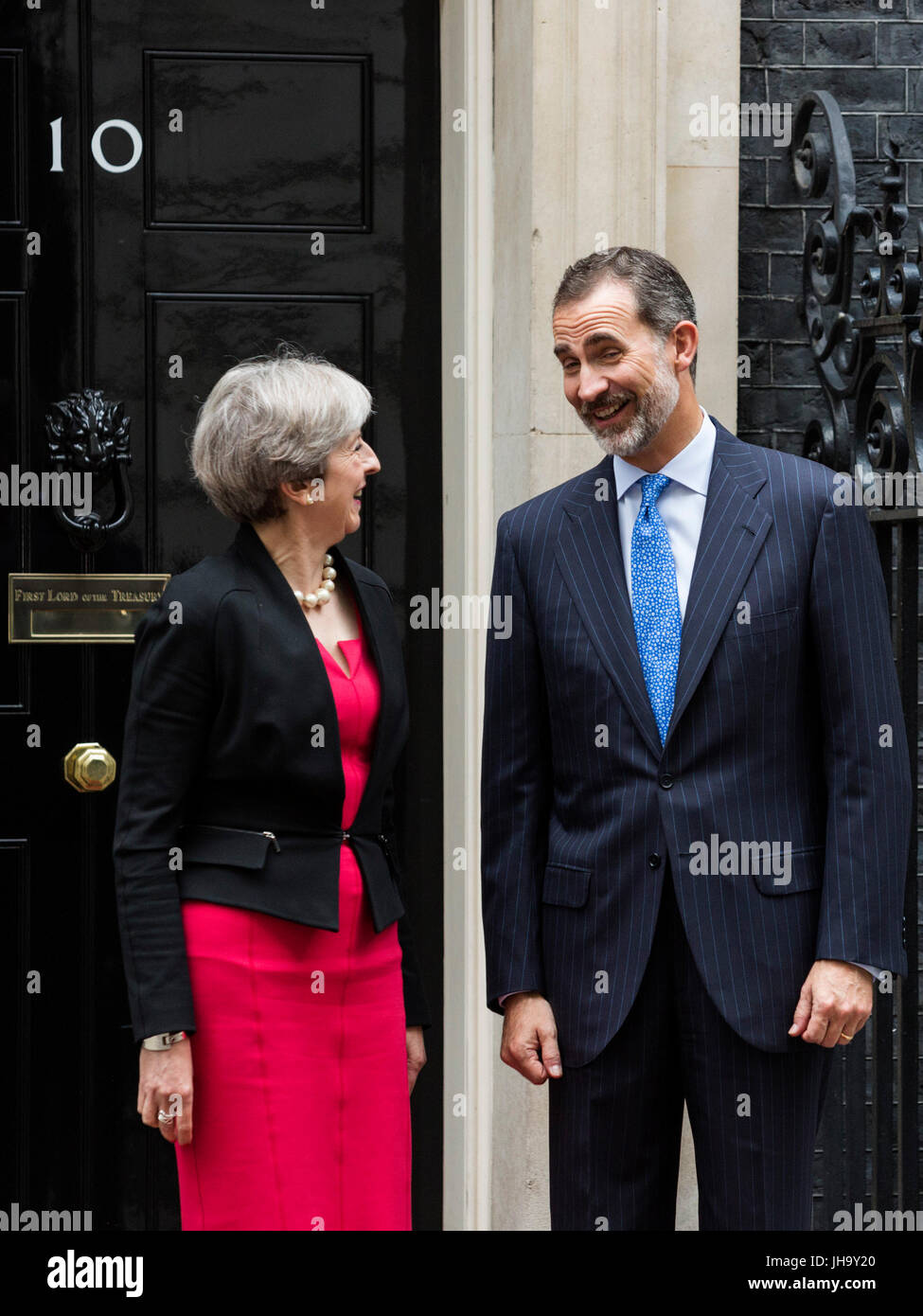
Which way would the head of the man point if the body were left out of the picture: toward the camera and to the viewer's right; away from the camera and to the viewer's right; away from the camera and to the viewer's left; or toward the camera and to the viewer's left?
toward the camera and to the viewer's left

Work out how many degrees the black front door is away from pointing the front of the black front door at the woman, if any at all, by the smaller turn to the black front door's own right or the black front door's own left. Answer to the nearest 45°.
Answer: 0° — it already faces them

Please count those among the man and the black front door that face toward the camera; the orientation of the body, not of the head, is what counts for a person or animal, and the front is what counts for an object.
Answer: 2

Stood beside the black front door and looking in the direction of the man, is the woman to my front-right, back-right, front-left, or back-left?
front-right

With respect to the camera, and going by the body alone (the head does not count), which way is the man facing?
toward the camera

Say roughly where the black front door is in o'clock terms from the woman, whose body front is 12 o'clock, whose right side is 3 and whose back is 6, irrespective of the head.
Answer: The black front door is roughly at 7 o'clock from the woman.

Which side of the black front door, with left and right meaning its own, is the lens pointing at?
front

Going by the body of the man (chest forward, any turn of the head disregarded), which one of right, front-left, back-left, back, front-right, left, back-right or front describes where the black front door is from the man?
back-right

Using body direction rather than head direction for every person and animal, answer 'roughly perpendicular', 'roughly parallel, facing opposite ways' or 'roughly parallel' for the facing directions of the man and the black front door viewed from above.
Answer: roughly parallel

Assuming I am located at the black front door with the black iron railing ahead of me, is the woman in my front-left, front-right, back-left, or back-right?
front-right

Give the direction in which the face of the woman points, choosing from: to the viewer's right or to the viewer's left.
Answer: to the viewer's right

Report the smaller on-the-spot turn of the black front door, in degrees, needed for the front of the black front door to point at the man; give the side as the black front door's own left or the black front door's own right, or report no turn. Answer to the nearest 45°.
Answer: approximately 45° to the black front door's own left

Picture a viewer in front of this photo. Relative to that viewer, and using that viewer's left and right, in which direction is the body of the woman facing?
facing the viewer and to the right of the viewer

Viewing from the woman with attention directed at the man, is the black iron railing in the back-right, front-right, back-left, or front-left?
front-left
